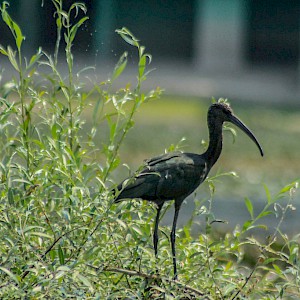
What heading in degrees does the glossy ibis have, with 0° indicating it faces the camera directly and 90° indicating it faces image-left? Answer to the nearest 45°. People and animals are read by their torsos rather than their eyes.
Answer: approximately 270°
